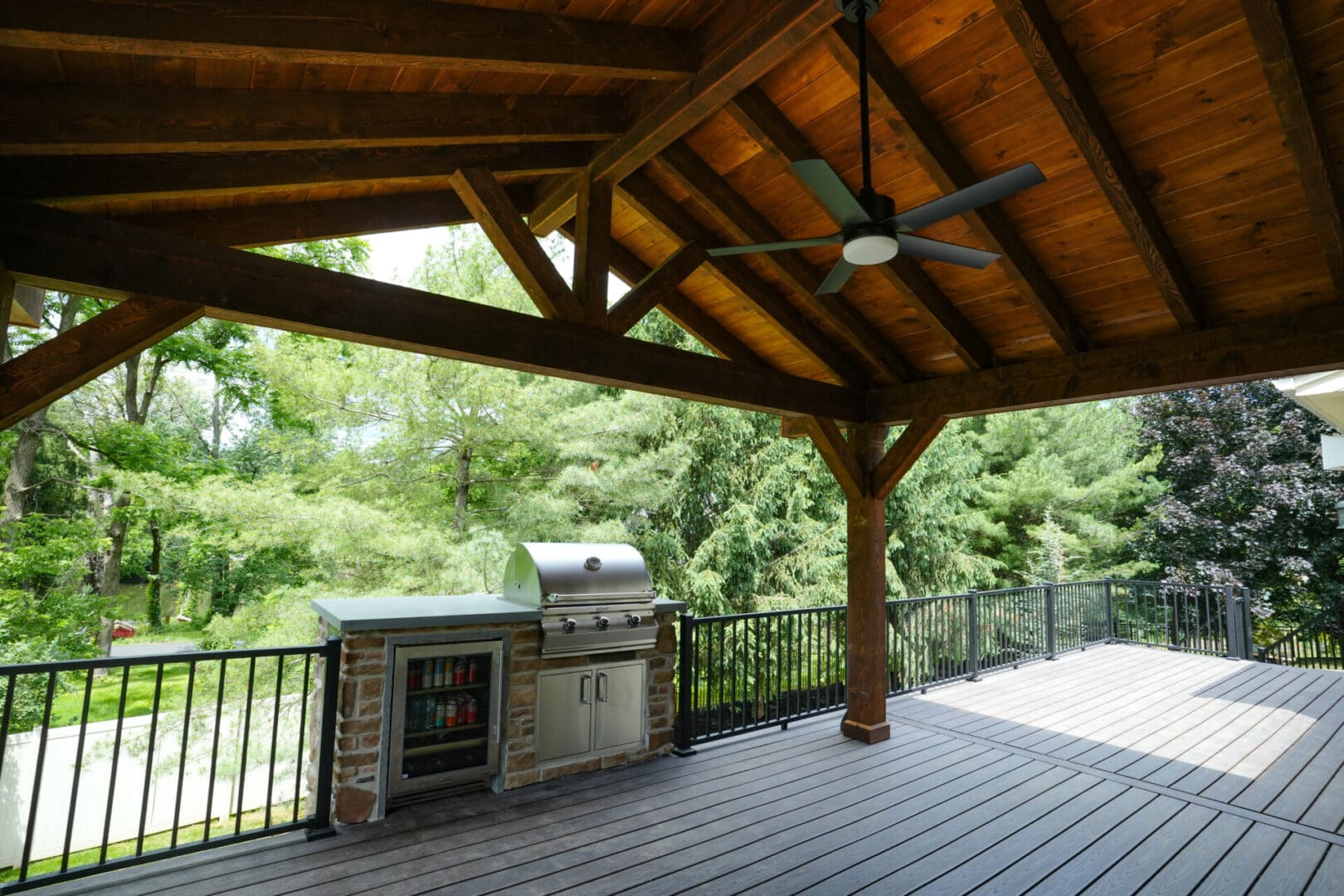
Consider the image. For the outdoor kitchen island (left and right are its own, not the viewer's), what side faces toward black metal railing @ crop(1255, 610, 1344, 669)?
left

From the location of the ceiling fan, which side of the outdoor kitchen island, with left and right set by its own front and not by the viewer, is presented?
front

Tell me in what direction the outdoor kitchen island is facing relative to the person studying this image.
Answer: facing the viewer and to the right of the viewer

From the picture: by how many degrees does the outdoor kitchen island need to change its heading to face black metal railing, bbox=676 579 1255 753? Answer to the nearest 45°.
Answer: approximately 90° to its left

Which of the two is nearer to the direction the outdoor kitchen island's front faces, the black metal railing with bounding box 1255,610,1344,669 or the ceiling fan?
the ceiling fan
